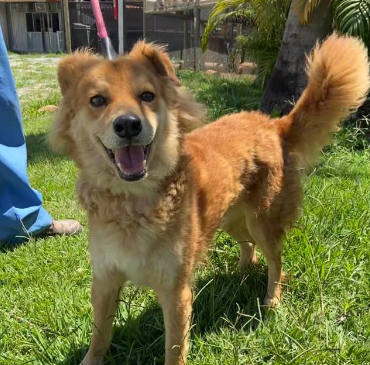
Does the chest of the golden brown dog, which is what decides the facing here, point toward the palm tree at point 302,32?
no

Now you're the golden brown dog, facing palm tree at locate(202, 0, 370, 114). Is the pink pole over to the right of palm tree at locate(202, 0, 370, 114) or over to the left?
left

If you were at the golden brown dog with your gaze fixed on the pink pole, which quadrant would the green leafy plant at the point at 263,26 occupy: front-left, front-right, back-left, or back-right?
front-right

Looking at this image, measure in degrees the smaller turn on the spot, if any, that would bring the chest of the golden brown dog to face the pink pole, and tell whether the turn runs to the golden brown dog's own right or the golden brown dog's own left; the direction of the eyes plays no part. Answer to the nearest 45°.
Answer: approximately 90° to the golden brown dog's own right

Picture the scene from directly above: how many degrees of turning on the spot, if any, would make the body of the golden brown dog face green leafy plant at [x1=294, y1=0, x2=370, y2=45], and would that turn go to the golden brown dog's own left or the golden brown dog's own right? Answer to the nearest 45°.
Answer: approximately 180°

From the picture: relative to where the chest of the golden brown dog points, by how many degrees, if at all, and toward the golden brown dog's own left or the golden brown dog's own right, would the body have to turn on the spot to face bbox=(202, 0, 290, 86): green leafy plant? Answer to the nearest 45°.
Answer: approximately 135° to the golden brown dog's own right
